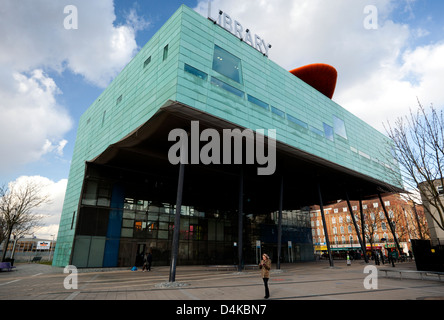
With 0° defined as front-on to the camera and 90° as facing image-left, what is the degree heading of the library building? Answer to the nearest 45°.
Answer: approximately 315°
